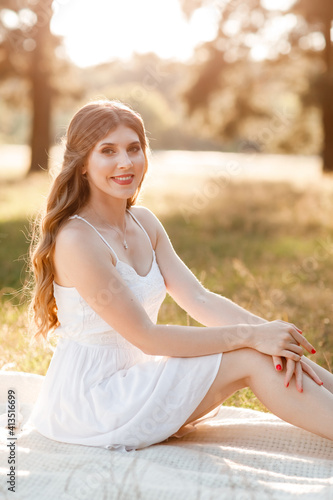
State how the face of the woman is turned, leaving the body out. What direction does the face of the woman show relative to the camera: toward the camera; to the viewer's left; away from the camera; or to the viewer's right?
toward the camera

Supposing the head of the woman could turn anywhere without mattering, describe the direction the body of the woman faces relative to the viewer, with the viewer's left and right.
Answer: facing the viewer and to the right of the viewer

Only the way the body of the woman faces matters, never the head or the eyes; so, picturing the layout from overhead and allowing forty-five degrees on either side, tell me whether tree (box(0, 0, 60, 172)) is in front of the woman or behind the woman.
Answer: behind

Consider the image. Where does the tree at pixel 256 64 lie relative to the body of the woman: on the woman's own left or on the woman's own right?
on the woman's own left
